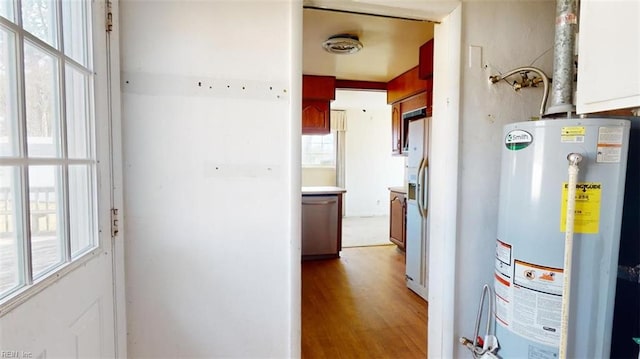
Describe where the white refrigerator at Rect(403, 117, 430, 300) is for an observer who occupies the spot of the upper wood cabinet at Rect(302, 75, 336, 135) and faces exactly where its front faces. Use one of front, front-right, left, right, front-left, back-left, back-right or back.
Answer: front-left

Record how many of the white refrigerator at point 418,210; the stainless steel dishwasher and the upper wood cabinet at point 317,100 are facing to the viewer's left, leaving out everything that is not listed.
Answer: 1

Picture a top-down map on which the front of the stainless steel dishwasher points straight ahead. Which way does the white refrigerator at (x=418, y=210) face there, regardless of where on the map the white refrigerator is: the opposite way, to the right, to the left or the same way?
to the right

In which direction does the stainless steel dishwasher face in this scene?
toward the camera

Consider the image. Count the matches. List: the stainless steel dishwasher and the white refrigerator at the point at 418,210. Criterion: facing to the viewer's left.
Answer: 1

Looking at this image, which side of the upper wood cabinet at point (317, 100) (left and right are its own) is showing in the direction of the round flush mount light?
front

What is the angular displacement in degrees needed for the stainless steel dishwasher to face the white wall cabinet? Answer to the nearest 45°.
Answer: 0° — it already faces it

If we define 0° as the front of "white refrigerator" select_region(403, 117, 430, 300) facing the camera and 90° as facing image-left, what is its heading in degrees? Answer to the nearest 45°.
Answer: approximately 90°

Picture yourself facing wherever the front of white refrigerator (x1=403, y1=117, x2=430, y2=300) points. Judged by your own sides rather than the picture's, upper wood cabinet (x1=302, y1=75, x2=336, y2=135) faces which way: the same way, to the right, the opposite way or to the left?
to the left

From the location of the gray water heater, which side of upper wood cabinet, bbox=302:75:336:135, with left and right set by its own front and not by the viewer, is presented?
front

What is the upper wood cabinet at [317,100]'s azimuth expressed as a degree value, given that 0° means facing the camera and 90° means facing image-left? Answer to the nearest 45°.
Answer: approximately 0°
